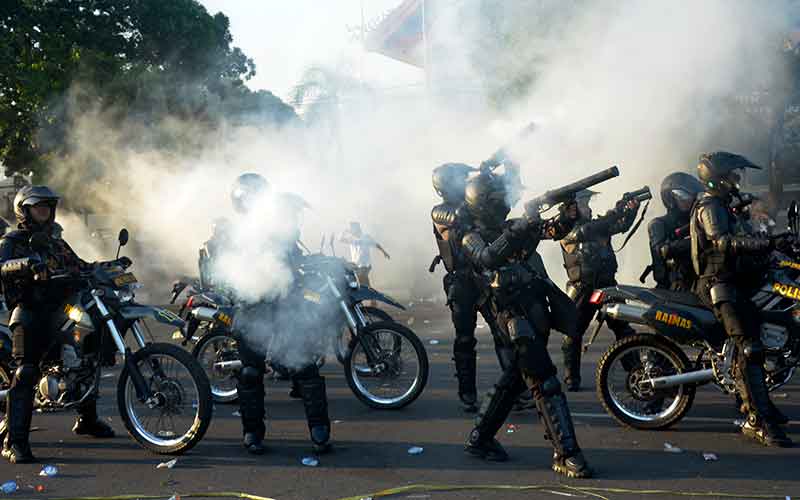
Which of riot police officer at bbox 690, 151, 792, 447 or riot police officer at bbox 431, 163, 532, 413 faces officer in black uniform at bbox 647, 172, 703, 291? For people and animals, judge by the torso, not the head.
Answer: riot police officer at bbox 431, 163, 532, 413

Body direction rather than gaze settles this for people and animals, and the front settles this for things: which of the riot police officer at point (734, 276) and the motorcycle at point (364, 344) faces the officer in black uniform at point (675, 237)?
the motorcycle

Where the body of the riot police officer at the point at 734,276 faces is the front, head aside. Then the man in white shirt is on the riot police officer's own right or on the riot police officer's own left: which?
on the riot police officer's own left

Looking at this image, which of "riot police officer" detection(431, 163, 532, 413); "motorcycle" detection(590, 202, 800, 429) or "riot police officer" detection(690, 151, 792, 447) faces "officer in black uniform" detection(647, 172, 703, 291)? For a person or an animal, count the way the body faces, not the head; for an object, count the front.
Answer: "riot police officer" detection(431, 163, 532, 413)

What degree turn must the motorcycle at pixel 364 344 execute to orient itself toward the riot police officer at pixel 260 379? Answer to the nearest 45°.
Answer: approximately 135° to its right

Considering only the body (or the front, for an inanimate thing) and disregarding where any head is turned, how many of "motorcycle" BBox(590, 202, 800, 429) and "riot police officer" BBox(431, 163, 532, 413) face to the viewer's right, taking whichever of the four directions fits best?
2

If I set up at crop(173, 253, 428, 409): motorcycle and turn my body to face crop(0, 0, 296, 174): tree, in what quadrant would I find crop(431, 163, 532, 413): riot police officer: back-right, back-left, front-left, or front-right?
back-right

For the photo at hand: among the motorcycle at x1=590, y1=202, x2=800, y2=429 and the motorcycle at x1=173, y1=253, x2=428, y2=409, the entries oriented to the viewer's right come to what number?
2

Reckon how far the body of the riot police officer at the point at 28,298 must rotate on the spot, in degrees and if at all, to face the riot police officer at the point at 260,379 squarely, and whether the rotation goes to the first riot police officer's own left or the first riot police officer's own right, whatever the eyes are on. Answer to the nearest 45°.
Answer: approximately 45° to the first riot police officer's own left

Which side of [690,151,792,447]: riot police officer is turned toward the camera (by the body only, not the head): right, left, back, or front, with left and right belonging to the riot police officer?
right

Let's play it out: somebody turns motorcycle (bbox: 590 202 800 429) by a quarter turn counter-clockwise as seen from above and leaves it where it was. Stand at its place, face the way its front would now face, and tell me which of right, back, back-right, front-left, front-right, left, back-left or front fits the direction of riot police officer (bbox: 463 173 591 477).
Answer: back-left

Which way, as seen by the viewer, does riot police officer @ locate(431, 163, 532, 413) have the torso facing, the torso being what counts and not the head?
to the viewer's right

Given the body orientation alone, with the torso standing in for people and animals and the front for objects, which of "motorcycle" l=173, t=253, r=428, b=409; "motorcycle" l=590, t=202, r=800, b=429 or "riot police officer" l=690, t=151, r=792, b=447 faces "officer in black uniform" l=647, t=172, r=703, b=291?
"motorcycle" l=173, t=253, r=428, b=409

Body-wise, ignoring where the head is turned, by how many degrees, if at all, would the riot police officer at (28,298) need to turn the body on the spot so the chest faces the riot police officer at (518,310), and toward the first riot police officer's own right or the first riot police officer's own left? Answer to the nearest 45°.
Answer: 0° — they already face them

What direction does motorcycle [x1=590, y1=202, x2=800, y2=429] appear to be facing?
to the viewer's right

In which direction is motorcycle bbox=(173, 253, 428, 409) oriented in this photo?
to the viewer's right
